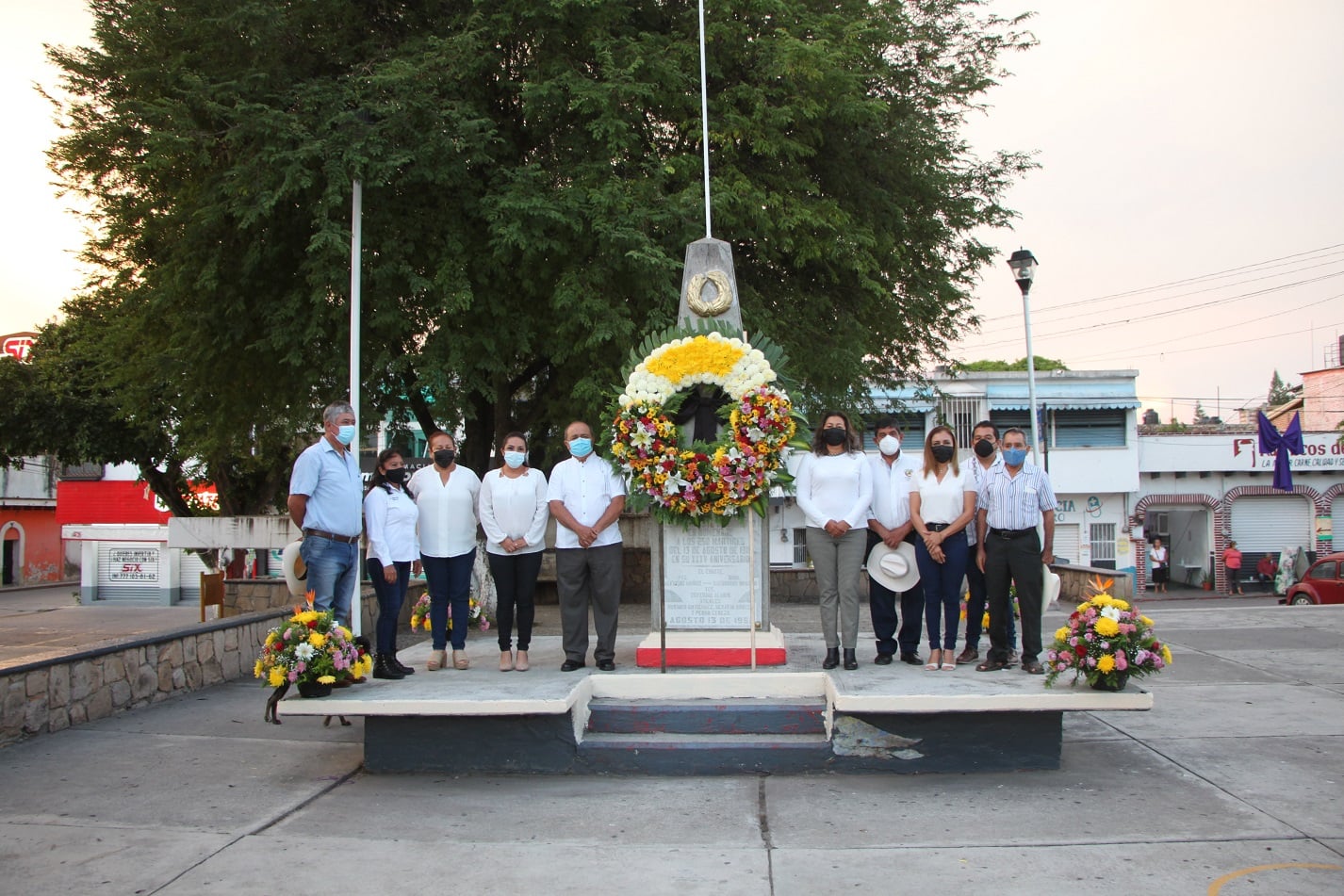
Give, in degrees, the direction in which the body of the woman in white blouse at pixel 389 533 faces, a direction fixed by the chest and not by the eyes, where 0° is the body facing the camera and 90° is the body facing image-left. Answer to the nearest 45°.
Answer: approximately 315°

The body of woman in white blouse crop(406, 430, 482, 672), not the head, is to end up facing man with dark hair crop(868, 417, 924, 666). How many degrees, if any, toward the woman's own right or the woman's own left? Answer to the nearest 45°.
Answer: approximately 90° to the woman's own left

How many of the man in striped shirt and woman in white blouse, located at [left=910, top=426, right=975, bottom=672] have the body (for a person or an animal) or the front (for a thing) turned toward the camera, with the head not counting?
2

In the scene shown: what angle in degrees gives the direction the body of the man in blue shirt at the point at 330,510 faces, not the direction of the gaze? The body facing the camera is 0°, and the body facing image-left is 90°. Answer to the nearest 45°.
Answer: approximately 315°

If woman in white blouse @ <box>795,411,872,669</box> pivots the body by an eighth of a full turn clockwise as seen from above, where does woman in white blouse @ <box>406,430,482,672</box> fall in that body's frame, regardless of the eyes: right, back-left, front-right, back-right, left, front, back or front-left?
front-right

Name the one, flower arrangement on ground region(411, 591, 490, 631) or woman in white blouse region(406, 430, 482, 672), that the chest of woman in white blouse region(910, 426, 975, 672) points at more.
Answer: the woman in white blouse

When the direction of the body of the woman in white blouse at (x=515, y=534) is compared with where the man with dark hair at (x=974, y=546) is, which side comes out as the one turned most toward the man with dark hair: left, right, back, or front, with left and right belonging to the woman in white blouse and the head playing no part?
left
